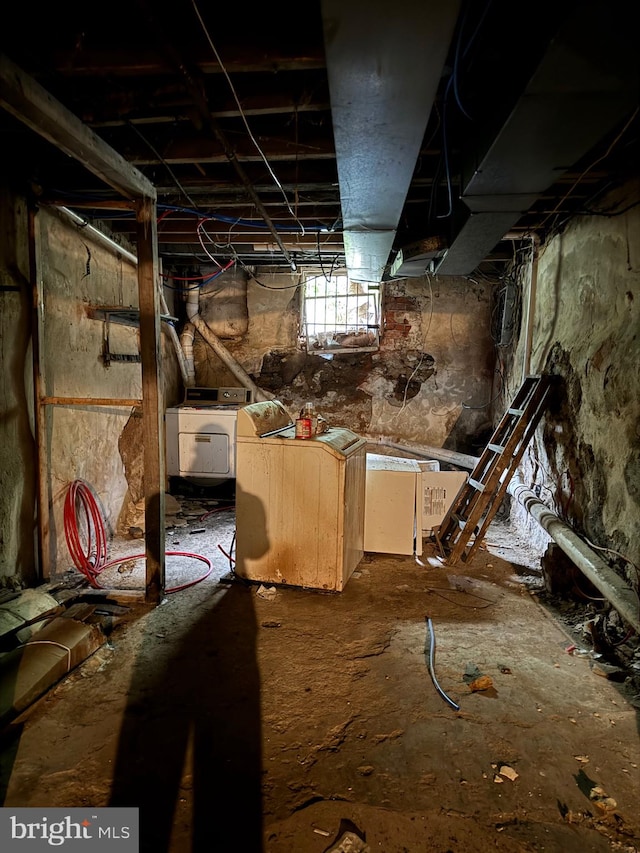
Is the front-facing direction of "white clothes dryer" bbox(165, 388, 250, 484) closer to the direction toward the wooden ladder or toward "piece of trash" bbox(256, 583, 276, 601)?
the piece of trash

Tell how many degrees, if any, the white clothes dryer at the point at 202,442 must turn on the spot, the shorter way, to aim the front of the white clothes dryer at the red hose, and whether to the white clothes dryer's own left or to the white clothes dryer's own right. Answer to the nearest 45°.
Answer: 0° — it already faces it

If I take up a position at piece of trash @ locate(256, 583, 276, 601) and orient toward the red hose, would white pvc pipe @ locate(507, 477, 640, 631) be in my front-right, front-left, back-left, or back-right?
back-right

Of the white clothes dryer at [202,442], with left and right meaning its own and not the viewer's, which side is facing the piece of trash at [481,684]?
front

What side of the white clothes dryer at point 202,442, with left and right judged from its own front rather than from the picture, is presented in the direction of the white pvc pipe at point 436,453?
left

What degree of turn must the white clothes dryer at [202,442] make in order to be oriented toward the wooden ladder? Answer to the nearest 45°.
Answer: approximately 45° to its left

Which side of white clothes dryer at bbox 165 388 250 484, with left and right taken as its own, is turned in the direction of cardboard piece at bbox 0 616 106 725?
front

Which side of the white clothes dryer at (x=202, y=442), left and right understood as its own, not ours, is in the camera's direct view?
front

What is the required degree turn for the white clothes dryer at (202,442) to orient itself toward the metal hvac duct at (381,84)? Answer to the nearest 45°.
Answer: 0° — it already faces it
